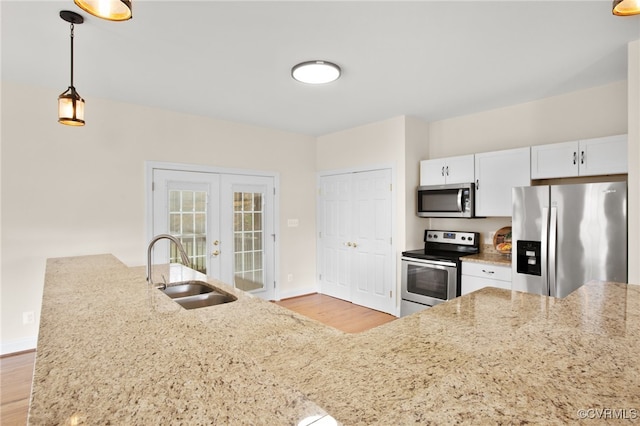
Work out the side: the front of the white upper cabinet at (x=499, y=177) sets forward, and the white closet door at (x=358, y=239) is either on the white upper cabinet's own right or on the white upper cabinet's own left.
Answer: on the white upper cabinet's own right

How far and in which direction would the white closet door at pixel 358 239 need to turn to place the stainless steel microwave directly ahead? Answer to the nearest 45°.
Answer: approximately 90° to its left

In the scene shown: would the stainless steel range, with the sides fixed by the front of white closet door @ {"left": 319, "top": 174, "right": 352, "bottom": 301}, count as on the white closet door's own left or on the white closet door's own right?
on the white closet door's own left

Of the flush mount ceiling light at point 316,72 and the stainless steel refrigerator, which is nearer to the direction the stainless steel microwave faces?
the flush mount ceiling light

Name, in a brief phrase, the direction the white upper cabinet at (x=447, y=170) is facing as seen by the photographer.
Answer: facing the viewer and to the left of the viewer

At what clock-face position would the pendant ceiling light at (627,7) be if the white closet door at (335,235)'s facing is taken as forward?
The pendant ceiling light is roughly at 10 o'clock from the white closet door.

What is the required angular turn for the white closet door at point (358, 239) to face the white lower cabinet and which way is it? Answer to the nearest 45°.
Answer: approximately 90° to its left

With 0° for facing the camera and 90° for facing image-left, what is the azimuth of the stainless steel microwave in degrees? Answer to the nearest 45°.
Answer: approximately 45°

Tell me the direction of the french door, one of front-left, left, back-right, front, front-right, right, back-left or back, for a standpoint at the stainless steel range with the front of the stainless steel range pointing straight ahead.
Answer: front-right

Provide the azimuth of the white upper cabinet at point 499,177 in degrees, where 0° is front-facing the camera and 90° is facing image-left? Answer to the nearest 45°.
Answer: approximately 45°
